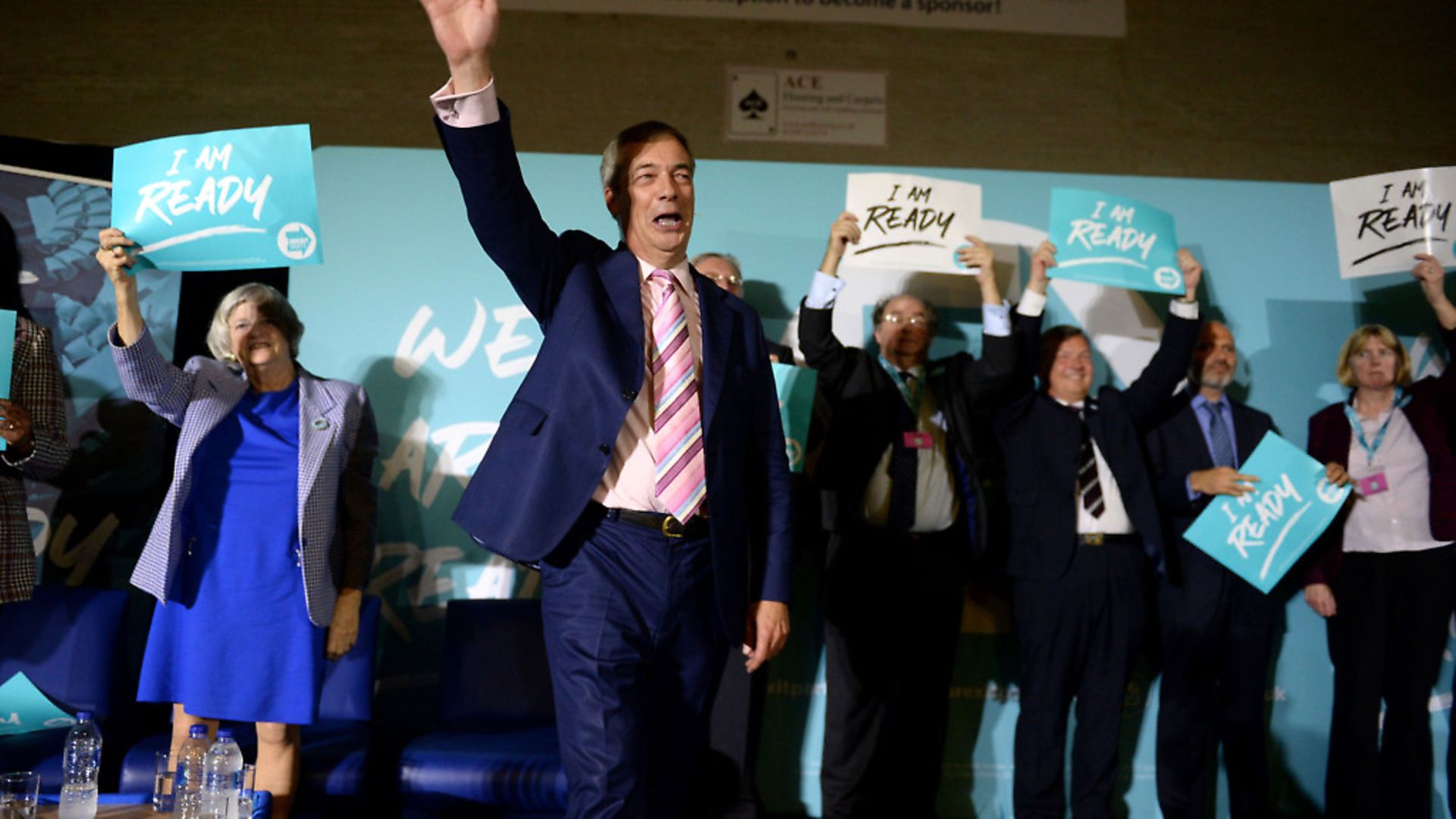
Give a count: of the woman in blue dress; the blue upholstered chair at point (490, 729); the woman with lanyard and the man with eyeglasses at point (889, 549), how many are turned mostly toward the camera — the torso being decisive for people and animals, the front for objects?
4

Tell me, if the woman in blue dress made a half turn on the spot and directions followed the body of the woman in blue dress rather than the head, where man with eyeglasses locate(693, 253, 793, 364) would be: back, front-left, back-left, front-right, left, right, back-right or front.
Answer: right

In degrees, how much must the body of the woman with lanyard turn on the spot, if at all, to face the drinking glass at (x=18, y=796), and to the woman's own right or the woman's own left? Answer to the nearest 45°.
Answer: approximately 45° to the woman's own right

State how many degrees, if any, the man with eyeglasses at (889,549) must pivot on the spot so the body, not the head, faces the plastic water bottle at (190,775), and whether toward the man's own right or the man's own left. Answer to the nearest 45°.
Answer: approximately 45° to the man's own right

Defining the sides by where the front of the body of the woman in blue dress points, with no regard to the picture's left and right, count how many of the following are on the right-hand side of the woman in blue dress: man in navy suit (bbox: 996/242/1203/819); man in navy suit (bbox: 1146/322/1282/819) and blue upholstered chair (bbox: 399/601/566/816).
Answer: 0

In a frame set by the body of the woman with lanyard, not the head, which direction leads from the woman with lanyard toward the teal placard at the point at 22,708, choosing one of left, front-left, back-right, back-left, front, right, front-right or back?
front-right

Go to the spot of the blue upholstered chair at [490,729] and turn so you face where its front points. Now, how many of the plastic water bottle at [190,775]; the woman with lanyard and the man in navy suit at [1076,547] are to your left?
2

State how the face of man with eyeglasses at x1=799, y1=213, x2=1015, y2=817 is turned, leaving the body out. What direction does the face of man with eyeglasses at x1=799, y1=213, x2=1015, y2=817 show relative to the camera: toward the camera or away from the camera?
toward the camera

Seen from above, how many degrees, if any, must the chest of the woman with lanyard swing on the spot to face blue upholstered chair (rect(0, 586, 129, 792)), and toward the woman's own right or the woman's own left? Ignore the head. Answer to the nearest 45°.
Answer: approximately 45° to the woman's own right

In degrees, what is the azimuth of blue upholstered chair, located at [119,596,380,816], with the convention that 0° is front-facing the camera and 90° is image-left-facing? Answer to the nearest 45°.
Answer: approximately 45°

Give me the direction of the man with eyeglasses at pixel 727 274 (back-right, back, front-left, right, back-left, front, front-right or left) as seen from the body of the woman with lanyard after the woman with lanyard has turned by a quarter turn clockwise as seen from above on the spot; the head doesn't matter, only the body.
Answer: front-left

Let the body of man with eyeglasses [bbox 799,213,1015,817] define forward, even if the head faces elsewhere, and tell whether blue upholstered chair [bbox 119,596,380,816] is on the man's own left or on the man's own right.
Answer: on the man's own right

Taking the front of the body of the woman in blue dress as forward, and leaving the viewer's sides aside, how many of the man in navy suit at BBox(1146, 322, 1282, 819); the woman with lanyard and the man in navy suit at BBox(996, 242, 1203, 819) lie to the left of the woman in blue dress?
3

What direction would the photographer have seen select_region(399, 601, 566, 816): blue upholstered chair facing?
facing the viewer

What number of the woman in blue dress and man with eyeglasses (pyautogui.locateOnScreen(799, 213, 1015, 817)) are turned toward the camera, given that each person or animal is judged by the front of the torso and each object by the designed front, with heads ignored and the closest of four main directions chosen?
2

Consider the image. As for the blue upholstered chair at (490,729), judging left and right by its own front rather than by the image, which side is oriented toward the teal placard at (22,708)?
right

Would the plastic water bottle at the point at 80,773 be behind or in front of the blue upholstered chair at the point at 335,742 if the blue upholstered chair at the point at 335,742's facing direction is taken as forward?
in front

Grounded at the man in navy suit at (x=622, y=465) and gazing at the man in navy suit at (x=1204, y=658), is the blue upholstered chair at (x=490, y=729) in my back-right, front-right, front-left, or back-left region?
front-left

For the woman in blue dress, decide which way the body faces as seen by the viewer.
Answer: toward the camera
